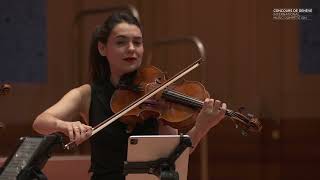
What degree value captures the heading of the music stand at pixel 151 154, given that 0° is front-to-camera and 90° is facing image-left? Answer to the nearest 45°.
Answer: approximately 180°

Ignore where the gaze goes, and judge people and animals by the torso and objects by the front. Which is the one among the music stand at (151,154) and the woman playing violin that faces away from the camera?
the music stand

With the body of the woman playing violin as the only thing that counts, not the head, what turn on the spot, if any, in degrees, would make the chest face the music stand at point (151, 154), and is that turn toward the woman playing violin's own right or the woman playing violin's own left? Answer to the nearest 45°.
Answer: approximately 45° to the woman playing violin's own right

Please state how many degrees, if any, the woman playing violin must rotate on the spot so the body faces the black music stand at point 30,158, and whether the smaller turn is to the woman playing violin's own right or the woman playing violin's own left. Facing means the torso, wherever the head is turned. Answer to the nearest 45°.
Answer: approximately 45° to the woman playing violin's own right

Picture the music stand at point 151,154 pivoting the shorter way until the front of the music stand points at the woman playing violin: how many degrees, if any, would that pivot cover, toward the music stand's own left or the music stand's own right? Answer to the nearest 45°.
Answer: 0° — it already faces them

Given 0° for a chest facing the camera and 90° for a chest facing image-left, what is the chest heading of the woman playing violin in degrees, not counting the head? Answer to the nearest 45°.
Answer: approximately 315°
